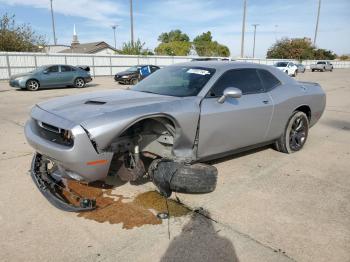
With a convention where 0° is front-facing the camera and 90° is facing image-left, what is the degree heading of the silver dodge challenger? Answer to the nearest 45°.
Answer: approximately 45°

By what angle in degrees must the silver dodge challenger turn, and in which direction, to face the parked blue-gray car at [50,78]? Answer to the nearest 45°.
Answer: approximately 90° to its right

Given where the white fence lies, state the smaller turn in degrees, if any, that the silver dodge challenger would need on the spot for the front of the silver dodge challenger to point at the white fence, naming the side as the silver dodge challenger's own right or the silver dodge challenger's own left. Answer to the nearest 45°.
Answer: approximately 135° to the silver dodge challenger's own right

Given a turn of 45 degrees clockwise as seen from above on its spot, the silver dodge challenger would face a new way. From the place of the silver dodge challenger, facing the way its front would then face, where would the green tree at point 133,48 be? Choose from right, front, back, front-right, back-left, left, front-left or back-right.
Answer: right
